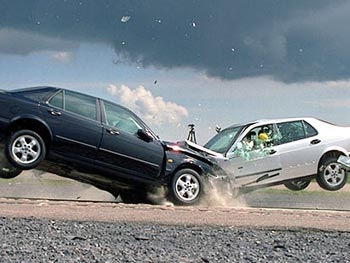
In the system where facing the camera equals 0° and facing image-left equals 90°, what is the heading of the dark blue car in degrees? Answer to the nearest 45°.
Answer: approximately 270°

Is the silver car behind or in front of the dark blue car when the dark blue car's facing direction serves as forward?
in front
